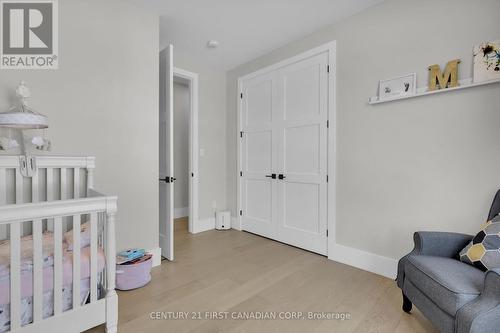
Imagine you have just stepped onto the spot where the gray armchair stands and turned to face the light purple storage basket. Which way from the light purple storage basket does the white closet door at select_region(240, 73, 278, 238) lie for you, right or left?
right

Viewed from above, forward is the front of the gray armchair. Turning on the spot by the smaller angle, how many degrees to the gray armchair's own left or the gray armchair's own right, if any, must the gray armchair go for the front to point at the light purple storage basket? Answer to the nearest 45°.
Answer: approximately 45° to the gray armchair's own right

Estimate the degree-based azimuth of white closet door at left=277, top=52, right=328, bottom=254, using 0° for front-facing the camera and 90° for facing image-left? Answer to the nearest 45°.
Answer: approximately 45°

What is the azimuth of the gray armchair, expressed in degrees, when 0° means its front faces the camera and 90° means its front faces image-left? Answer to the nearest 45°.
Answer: approximately 45°

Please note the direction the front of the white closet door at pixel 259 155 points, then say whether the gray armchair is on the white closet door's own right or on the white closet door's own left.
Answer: on the white closet door's own left
